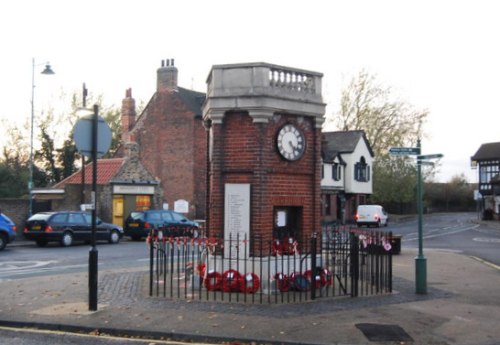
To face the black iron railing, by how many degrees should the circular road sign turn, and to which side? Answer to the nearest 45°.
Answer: approximately 90° to its right

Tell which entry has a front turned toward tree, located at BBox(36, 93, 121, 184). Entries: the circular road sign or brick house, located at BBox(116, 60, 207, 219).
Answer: the circular road sign

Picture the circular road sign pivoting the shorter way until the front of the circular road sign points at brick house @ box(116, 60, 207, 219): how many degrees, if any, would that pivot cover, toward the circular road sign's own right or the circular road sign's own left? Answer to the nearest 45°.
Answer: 0° — it already faces it

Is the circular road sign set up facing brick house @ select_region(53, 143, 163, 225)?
yes

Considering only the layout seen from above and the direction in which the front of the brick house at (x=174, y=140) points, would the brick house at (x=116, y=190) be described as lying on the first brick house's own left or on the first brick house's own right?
on the first brick house's own right

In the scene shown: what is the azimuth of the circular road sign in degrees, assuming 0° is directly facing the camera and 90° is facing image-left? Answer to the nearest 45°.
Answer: approximately 180°

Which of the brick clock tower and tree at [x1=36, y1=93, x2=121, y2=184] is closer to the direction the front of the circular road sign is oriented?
the tree

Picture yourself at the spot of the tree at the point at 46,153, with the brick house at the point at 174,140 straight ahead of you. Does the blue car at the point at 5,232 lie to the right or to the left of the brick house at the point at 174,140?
right

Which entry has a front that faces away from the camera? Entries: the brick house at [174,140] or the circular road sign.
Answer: the circular road sign

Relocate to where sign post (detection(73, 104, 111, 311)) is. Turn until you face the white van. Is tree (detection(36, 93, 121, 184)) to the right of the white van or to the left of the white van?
left

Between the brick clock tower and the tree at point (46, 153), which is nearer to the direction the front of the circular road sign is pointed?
the tree

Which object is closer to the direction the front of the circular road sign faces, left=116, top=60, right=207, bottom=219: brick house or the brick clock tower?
the brick house

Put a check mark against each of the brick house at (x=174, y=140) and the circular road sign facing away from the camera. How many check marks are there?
1

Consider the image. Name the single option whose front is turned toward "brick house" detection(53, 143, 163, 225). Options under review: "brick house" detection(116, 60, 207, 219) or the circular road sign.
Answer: the circular road sign
